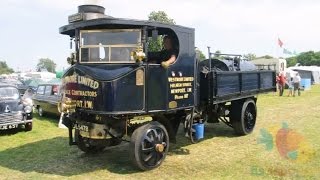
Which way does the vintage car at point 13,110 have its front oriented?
toward the camera

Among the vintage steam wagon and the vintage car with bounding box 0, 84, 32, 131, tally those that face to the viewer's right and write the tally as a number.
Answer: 0

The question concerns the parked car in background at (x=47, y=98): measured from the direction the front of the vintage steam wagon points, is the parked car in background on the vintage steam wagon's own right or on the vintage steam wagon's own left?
on the vintage steam wagon's own right

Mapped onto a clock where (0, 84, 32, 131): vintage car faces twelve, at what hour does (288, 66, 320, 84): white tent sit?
The white tent is roughly at 8 o'clock from the vintage car.

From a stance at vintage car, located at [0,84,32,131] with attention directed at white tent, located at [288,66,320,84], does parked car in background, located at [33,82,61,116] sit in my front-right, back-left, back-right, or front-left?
front-left

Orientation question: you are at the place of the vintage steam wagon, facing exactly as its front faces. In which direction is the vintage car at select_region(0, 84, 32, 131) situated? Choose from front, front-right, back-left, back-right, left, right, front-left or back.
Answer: right

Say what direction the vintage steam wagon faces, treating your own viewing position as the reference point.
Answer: facing the viewer and to the left of the viewer

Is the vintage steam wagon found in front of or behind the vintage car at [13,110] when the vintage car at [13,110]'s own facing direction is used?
in front

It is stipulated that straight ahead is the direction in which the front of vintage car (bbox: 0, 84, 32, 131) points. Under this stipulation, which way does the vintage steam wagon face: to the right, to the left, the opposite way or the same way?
to the right

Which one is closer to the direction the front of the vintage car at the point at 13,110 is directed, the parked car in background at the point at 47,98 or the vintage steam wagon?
the vintage steam wagon
